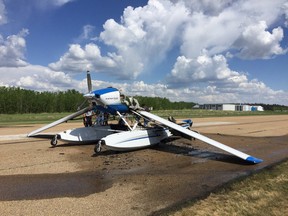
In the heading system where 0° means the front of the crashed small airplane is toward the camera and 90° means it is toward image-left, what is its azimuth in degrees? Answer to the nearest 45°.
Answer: approximately 45°
